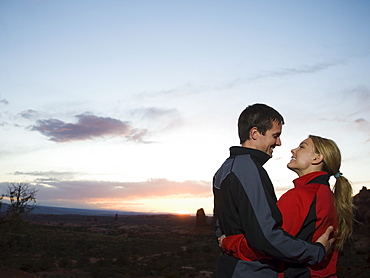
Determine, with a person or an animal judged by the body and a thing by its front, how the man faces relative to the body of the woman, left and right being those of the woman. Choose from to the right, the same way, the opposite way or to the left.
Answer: the opposite way

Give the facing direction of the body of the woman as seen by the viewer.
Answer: to the viewer's left

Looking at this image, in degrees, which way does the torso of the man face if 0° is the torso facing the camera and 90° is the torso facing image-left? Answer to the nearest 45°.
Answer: approximately 270°

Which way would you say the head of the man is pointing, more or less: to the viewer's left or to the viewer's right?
to the viewer's right
